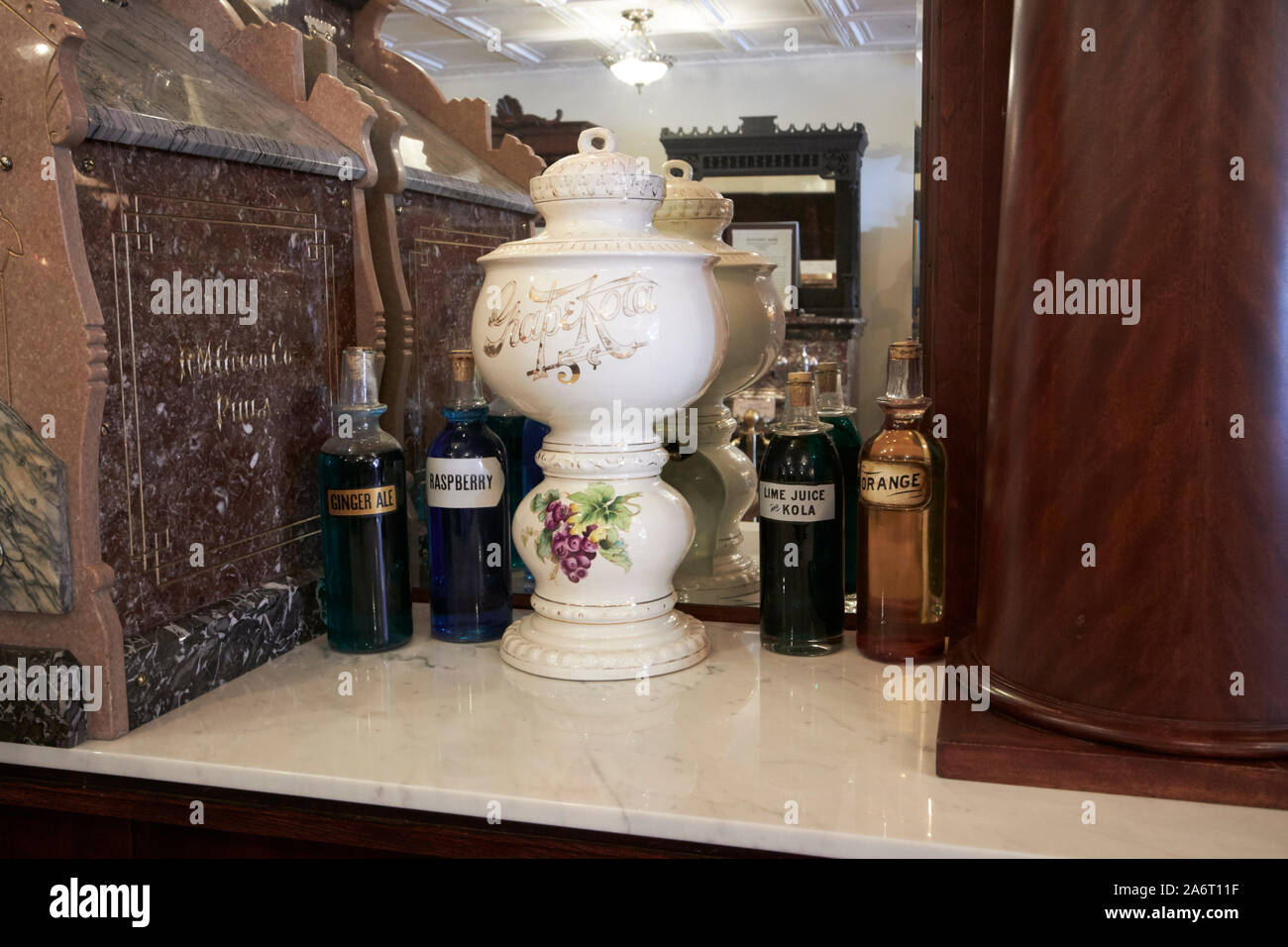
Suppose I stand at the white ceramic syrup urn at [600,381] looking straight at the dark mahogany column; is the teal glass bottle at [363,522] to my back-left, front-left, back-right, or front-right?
back-right

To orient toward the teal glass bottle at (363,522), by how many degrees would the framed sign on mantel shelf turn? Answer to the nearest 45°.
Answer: approximately 45° to its right

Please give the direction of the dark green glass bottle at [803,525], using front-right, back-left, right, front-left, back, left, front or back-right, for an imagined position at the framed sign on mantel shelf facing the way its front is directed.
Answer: front

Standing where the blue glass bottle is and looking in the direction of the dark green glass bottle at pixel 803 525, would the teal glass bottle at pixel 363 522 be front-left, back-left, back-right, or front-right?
back-right

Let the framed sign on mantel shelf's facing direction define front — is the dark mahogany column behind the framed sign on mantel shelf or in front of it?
in front

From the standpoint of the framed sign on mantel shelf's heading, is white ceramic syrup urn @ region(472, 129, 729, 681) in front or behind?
in front

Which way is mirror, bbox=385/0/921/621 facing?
toward the camera

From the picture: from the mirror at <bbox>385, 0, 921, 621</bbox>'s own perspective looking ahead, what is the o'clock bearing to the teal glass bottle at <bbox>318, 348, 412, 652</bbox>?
The teal glass bottle is roughly at 3 o'clock from the mirror.

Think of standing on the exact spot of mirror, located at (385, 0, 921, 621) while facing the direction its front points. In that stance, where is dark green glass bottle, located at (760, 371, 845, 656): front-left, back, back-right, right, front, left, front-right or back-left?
front

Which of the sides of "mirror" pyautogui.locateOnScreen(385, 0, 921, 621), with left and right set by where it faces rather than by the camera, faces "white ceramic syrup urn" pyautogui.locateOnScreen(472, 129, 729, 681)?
front
